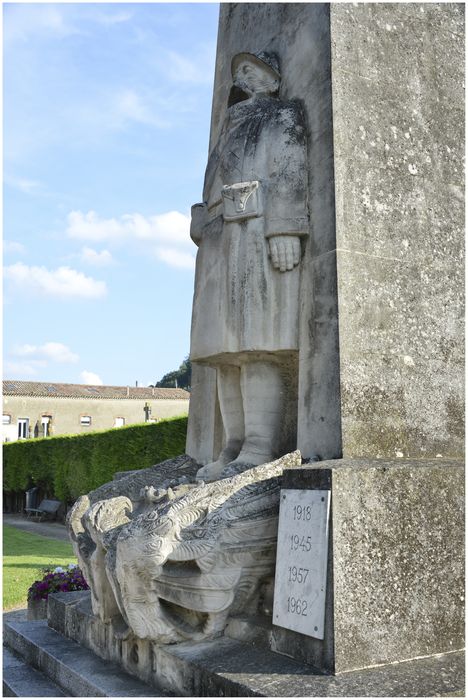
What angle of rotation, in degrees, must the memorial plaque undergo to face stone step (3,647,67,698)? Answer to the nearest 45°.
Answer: approximately 90° to its right

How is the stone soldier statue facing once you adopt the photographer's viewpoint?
facing the viewer and to the left of the viewer

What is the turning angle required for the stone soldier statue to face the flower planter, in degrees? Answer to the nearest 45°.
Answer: approximately 90° to its right

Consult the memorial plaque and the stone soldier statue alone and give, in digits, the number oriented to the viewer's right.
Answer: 0

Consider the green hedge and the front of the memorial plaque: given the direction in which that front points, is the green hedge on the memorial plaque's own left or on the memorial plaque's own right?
on the memorial plaque's own right

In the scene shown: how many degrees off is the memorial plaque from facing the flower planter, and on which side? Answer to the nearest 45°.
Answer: approximately 90° to its right
